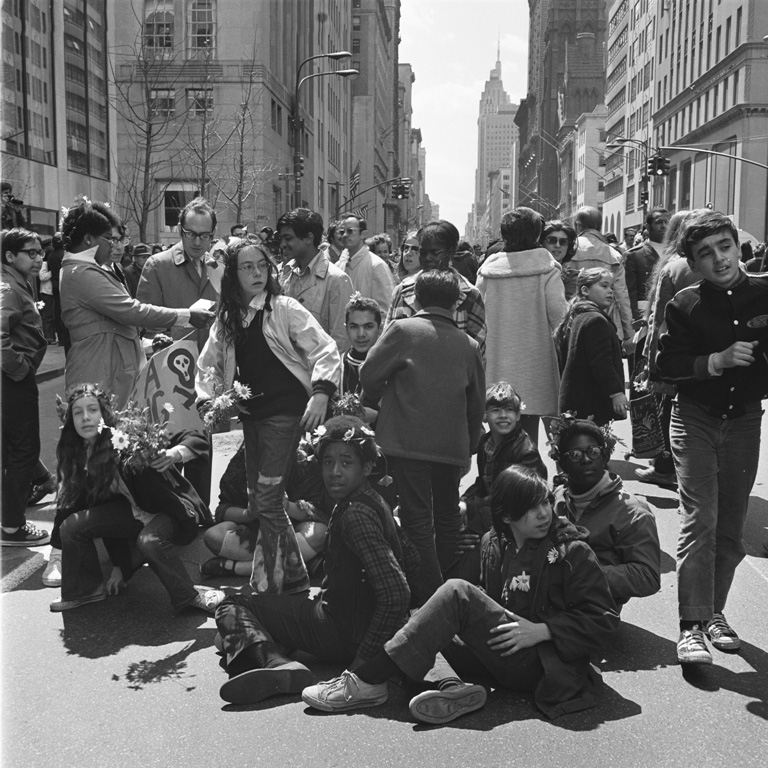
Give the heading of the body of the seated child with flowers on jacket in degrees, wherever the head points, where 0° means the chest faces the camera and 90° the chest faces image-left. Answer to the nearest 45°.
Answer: approximately 45°

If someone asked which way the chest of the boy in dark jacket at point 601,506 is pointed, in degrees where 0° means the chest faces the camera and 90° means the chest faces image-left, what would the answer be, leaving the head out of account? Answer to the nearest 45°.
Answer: approximately 45°

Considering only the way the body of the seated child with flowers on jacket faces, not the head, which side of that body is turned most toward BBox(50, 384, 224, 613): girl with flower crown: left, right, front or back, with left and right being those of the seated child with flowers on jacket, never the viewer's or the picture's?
right

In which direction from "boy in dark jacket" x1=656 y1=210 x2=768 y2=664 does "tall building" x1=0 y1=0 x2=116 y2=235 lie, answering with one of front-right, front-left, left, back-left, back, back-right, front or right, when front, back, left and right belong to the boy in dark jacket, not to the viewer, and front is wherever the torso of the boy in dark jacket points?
back-right

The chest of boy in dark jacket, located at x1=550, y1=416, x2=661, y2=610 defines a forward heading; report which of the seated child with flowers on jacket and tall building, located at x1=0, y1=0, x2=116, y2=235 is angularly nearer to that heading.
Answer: the seated child with flowers on jacket

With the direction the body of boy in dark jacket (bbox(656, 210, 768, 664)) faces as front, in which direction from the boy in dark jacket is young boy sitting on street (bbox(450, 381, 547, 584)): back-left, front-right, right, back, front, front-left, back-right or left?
back-right

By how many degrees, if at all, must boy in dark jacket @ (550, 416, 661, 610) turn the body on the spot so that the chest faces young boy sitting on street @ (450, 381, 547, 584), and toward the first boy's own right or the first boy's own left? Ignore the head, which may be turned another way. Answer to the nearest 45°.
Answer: approximately 90° to the first boy's own right
